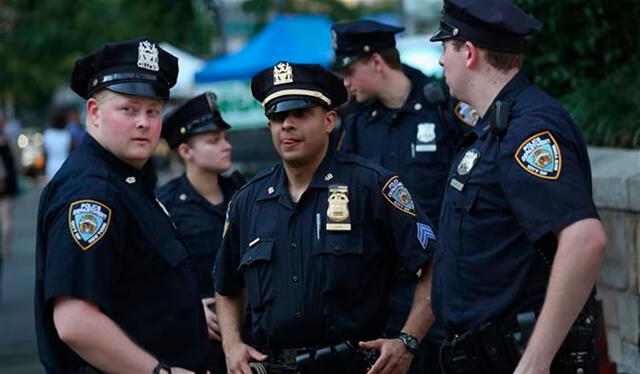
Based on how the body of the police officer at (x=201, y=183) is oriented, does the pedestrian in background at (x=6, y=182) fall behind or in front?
behind

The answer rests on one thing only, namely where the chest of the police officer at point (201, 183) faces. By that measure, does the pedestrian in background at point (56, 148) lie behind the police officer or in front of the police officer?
behind

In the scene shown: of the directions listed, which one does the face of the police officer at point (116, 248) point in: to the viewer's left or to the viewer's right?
to the viewer's right

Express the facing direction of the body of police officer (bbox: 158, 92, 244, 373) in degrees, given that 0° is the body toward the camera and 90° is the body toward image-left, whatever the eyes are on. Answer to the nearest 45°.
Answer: approximately 315°

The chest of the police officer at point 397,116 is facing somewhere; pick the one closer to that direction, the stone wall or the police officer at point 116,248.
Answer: the police officer

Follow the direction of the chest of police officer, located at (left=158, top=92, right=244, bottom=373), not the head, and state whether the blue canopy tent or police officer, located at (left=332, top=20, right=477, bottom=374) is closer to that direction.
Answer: the police officer

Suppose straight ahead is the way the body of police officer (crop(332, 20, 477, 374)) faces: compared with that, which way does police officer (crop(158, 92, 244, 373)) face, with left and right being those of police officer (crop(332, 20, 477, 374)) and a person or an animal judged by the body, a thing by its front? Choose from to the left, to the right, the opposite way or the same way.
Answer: to the left

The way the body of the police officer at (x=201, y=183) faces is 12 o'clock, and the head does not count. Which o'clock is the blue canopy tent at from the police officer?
The blue canopy tent is roughly at 8 o'clock from the police officer.

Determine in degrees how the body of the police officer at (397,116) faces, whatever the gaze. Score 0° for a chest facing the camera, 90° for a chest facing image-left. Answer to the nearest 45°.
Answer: approximately 45°

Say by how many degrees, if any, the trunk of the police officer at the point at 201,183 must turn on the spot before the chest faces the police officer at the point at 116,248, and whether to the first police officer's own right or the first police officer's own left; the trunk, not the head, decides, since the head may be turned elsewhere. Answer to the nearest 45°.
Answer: approximately 45° to the first police officer's own right

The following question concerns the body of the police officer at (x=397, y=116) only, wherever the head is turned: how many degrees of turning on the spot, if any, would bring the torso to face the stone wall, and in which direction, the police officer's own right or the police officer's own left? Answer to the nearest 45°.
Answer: approximately 135° to the police officer's own left

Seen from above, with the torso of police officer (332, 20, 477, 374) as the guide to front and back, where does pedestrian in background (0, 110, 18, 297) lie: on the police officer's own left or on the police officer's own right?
on the police officer's own right

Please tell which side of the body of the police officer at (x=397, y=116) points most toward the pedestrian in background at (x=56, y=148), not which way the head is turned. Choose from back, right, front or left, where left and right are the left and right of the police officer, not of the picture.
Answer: right
